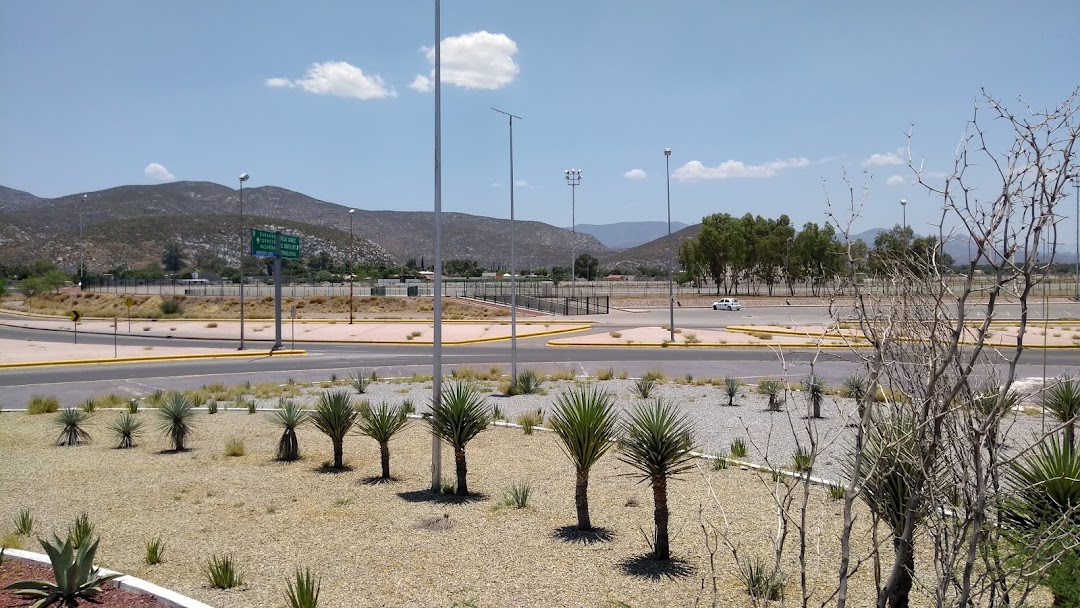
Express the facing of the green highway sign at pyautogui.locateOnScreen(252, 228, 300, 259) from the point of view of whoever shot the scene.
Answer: facing the viewer and to the right of the viewer

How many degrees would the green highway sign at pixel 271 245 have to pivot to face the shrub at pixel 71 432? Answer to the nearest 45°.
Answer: approximately 45° to its right

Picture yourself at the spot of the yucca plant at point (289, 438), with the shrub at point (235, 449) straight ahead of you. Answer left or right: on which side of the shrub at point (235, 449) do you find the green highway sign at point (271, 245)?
right

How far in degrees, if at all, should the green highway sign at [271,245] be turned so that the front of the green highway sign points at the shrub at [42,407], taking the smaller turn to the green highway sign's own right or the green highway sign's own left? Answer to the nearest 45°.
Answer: approximately 45° to the green highway sign's own right

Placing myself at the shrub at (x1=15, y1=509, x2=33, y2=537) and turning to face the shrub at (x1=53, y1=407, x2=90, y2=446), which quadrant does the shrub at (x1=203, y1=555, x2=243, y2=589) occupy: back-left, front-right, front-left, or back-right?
back-right

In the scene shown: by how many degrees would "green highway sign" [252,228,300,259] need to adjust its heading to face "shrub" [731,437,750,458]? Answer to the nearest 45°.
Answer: approximately 45° to its right

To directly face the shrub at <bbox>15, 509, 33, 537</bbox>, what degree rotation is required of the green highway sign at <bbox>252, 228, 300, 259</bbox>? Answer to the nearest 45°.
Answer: approximately 45° to its right

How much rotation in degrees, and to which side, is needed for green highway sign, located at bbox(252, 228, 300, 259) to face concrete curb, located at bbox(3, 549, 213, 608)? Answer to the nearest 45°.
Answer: approximately 45° to its right

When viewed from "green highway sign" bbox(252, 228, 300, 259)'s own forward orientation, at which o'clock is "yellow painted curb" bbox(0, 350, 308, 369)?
The yellow painted curb is roughly at 3 o'clock from the green highway sign.

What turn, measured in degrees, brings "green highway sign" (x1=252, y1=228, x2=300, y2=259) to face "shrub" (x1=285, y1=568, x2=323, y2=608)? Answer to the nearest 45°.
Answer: approximately 45° to its right

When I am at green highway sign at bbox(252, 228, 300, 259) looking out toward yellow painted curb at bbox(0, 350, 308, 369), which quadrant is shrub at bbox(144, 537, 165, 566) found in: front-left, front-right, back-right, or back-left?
front-left

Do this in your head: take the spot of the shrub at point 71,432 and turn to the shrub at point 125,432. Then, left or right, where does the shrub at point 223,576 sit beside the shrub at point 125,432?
right

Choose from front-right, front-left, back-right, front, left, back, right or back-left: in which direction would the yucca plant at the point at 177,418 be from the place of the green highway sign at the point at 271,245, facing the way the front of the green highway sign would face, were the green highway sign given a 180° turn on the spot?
back-left

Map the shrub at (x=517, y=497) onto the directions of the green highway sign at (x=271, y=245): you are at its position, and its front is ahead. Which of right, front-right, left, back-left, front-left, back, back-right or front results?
front-right

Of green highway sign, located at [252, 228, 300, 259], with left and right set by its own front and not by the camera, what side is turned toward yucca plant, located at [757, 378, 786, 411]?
front
